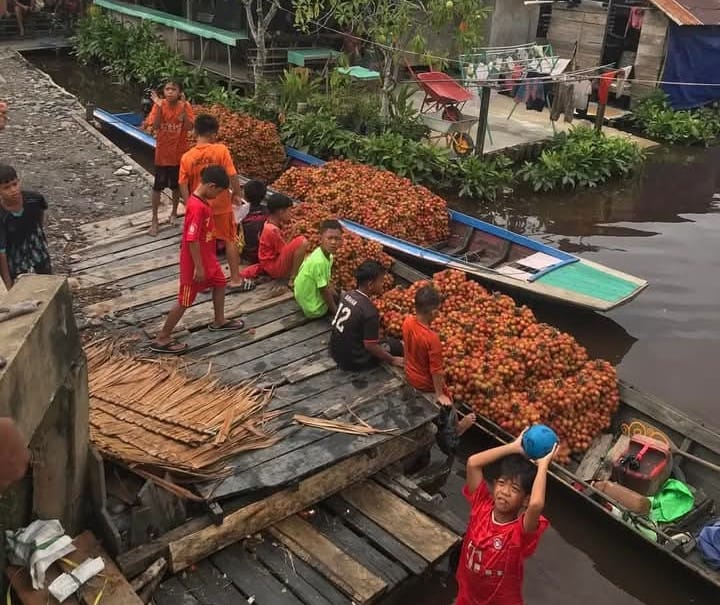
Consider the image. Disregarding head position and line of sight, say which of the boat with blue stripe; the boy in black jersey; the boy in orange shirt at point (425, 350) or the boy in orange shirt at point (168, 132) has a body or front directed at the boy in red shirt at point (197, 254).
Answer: the boy in orange shirt at point (168, 132)

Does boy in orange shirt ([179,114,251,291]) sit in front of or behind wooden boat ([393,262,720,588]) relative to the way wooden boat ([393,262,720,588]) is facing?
in front

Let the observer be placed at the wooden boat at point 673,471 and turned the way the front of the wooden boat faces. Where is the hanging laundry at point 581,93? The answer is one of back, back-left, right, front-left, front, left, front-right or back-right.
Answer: front-right

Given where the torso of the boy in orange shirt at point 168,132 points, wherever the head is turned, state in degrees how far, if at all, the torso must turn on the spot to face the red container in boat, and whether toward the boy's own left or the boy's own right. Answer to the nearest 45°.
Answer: approximately 45° to the boy's own left

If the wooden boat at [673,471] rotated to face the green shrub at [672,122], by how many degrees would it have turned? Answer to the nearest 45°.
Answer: approximately 45° to its right

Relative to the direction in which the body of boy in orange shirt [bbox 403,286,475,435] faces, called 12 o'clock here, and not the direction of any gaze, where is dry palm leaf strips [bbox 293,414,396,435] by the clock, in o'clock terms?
The dry palm leaf strips is roughly at 6 o'clock from the boy in orange shirt.

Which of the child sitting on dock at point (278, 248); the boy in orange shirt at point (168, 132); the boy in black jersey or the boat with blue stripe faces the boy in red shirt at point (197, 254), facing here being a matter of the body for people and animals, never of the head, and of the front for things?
the boy in orange shirt

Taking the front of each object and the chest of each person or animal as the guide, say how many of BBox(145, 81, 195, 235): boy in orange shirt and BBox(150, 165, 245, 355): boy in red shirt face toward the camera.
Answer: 1

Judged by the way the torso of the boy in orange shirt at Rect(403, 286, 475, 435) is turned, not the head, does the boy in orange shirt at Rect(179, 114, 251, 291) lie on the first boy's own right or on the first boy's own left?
on the first boy's own left
